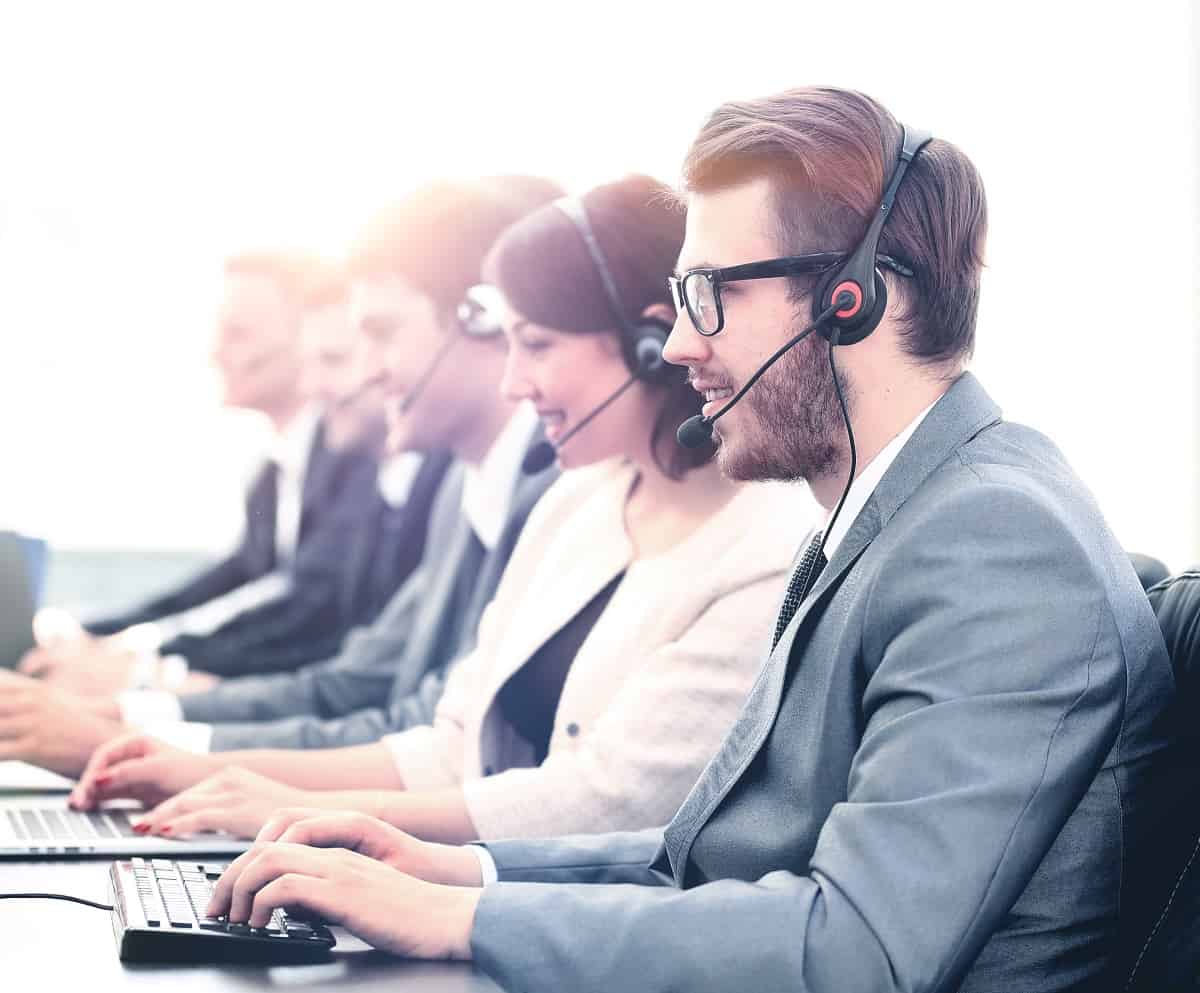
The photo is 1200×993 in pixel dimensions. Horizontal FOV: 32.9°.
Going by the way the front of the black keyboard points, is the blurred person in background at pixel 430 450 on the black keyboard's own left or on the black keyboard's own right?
on the black keyboard's own left

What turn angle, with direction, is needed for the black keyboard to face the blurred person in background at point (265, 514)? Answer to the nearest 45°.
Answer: approximately 90° to its left

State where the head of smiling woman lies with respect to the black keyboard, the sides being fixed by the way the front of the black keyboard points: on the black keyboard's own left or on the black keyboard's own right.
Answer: on the black keyboard's own left

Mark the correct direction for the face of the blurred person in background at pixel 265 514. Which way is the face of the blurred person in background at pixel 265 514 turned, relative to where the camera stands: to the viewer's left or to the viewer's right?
to the viewer's left

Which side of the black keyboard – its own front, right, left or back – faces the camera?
right

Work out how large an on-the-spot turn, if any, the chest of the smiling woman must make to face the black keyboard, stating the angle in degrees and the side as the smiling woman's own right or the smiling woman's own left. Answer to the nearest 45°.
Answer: approximately 90° to the smiling woman's own left

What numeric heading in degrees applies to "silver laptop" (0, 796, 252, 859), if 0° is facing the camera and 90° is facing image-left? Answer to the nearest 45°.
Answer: approximately 270°

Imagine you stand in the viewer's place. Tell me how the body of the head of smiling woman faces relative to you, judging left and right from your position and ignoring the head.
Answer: facing to the left of the viewer

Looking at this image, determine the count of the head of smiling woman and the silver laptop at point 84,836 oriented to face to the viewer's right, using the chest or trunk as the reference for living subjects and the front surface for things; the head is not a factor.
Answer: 1
